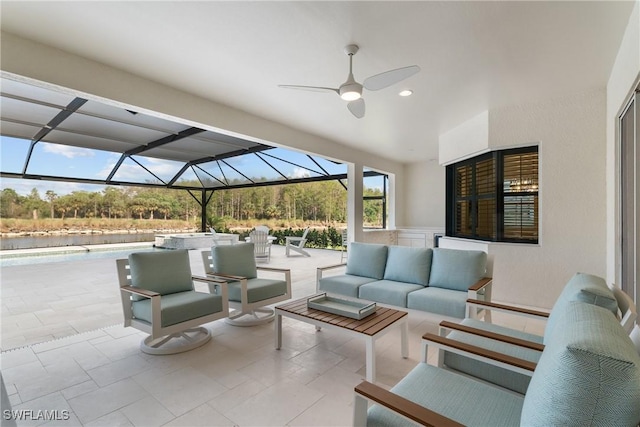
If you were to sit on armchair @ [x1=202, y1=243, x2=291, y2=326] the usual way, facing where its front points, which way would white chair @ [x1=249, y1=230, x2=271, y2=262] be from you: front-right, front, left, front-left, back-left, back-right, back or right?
back-left

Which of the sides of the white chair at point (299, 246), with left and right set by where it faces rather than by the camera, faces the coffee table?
left

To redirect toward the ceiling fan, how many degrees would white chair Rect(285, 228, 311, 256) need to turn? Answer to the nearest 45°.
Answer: approximately 90° to its left

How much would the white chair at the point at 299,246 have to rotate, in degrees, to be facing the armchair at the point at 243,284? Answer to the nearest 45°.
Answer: approximately 90° to its left

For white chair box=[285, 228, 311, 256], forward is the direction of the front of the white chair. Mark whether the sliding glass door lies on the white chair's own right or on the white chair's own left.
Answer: on the white chair's own left

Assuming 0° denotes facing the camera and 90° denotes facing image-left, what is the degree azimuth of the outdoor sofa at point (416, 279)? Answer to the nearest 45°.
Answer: approximately 45°

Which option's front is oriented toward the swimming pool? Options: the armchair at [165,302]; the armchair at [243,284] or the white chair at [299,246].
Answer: the white chair

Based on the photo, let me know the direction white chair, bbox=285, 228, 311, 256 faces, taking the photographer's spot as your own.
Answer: facing to the left of the viewer
